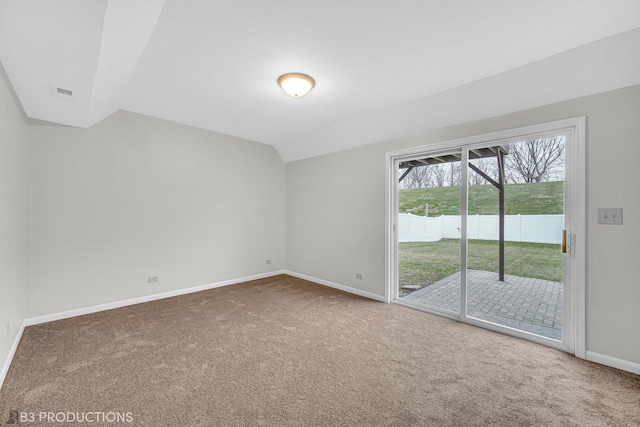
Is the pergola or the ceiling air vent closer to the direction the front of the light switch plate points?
the ceiling air vent

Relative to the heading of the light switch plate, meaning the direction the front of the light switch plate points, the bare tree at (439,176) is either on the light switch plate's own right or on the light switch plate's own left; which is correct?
on the light switch plate's own right

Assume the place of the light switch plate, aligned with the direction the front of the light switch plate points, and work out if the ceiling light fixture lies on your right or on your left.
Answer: on your right

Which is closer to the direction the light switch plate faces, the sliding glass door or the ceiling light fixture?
the ceiling light fixture

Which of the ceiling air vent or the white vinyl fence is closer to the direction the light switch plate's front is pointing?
the ceiling air vent

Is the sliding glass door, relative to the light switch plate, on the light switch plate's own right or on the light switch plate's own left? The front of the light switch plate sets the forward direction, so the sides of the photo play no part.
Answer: on the light switch plate's own right

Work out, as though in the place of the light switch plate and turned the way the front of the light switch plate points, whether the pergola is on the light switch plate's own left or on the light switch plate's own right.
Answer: on the light switch plate's own right

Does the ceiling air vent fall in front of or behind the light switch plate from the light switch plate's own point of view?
in front
